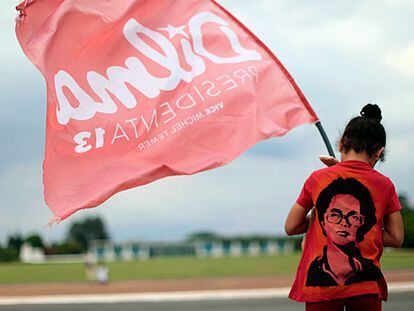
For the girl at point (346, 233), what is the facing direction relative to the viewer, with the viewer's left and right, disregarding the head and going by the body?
facing away from the viewer
